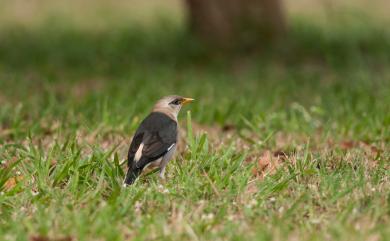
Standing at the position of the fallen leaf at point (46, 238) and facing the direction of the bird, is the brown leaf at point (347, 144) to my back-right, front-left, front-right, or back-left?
front-right

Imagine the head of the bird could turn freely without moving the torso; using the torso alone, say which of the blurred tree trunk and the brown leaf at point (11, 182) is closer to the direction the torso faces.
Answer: the blurred tree trunk

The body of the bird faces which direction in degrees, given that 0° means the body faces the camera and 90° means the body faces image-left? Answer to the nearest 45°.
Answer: approximately 225°

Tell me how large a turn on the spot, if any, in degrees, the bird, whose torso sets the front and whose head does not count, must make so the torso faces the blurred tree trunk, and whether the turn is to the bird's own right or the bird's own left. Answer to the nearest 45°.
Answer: approximately 45° to the bird's own left

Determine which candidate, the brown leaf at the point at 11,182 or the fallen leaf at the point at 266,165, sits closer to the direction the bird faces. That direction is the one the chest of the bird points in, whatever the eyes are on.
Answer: the fallen leaf

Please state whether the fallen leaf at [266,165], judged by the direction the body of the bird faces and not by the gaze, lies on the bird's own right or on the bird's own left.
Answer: on the bird's own right

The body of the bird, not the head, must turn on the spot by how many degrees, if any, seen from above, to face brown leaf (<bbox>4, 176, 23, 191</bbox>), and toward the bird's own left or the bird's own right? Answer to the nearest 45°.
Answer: approximately 135° to the bird's own left

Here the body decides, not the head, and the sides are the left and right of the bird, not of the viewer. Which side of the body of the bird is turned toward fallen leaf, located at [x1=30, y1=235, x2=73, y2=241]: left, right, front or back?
back
